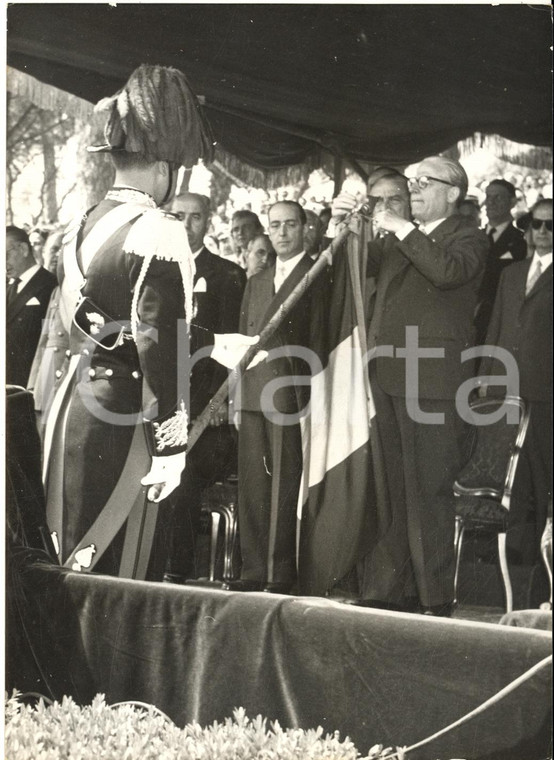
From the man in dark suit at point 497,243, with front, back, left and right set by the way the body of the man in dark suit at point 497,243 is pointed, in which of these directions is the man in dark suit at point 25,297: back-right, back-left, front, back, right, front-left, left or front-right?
front-right

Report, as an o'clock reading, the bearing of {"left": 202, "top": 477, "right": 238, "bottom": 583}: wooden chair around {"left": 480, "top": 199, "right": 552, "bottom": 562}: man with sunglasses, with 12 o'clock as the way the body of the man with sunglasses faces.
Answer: The wooden chair is roughly at 3 o'clock from the man with sunglasses.

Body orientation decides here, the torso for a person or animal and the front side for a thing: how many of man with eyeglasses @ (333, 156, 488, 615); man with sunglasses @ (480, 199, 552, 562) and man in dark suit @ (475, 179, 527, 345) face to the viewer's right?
0

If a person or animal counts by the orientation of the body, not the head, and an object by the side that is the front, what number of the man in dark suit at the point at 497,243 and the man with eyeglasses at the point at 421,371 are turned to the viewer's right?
0

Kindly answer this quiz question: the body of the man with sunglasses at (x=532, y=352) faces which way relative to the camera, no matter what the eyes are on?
toward the camera

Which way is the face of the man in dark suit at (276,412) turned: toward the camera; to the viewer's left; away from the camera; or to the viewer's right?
toward the camera

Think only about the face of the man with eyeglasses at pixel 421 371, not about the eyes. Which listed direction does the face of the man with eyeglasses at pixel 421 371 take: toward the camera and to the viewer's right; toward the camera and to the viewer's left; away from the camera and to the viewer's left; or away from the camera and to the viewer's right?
toward the camera and to the viewer's left

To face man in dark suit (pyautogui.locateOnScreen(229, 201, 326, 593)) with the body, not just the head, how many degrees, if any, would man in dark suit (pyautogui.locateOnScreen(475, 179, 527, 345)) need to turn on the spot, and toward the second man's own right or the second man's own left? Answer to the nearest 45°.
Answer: approximately 45° to the second man's own right

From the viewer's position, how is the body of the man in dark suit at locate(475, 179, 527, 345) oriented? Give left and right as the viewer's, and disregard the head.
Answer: facing the viewer and to the left of the viewer

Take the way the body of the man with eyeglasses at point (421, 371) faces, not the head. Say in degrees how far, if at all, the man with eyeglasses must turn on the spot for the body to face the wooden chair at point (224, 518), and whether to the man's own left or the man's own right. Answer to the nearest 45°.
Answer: approximately 45° to the man's own right

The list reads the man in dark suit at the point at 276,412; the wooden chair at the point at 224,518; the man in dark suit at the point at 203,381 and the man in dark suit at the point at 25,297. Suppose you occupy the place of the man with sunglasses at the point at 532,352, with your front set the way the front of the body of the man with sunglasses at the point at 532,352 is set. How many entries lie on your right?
4
